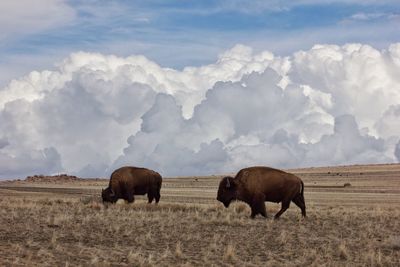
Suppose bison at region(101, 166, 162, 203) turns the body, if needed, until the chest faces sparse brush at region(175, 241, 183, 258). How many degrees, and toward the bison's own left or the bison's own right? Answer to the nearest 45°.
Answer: approximately 90° to the bison's own left

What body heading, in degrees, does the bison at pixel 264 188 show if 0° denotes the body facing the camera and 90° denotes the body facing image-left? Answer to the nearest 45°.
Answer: approximately 90°

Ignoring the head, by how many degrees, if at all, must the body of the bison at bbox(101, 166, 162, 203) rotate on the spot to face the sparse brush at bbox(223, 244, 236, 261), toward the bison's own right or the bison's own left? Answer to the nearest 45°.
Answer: approximately 90° to the bison's own left

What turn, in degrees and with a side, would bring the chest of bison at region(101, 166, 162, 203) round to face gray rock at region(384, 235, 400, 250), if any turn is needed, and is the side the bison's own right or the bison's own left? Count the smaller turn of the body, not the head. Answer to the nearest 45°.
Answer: approximately 135° to the bison's own left

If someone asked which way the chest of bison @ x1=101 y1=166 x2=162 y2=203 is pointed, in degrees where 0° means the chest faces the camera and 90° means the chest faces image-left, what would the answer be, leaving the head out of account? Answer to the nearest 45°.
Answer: approximately 90°

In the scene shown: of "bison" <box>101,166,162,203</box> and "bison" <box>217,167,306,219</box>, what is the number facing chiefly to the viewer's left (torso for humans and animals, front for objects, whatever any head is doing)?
2

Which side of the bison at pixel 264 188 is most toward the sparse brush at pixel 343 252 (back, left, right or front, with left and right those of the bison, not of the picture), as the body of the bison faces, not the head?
left

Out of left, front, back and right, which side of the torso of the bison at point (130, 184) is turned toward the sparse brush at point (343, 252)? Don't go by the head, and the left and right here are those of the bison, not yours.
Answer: left

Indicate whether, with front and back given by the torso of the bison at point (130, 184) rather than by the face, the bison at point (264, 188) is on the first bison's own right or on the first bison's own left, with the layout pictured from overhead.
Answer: on the first bison's own left

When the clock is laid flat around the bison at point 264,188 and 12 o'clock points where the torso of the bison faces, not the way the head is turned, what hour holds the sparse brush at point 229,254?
The sparse brush is roughly at 9 o'clock from the bison.

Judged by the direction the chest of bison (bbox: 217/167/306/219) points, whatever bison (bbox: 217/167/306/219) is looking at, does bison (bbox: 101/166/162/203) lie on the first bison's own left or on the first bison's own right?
on the first bison's own right

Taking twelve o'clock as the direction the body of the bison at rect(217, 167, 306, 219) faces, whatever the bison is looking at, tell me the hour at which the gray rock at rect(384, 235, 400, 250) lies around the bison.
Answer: The gray rock is roughly at 8 o'clock from the bison.
